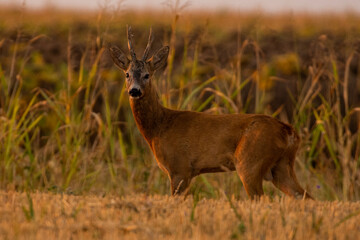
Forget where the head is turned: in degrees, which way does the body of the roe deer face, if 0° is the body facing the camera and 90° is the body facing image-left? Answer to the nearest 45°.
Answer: approximately 90°
